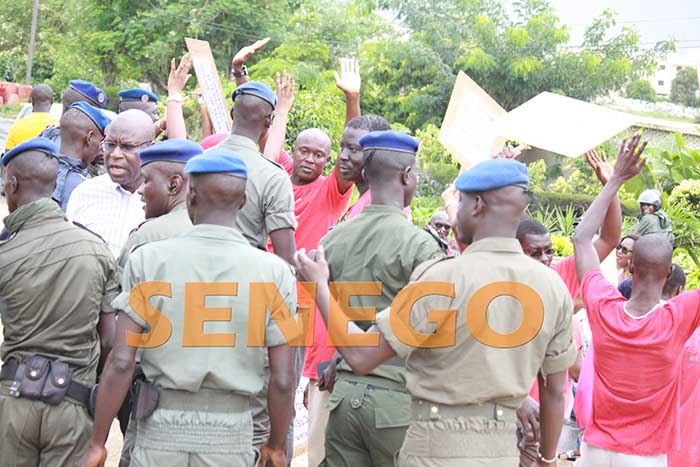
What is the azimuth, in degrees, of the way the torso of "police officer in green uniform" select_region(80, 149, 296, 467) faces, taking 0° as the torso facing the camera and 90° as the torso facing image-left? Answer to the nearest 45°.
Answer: approximately 180°

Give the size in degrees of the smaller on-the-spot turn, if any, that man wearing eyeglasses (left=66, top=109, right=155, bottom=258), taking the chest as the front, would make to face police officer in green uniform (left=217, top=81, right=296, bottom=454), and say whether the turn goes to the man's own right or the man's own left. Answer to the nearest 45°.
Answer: approximately 90° to the man's own left

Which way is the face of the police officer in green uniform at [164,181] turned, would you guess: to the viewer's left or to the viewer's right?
to the viewer's left

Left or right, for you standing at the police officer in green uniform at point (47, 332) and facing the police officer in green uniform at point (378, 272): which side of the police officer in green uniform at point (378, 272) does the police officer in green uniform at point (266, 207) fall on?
left

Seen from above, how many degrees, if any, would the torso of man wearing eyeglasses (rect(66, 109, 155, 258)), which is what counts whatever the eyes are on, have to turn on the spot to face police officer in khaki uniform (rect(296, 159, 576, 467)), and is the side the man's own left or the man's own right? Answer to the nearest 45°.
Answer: approximately 90° to the man's own left

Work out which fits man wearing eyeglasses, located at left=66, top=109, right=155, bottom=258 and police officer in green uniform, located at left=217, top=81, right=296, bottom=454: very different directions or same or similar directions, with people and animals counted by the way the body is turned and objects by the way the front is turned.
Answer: very different directions

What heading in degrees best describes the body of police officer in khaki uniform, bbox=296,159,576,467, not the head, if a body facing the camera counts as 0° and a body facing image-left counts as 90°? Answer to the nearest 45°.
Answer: approximately 135°

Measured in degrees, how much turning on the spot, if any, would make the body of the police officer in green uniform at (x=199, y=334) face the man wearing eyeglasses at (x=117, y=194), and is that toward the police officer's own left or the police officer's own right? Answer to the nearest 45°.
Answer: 0° — they already face them

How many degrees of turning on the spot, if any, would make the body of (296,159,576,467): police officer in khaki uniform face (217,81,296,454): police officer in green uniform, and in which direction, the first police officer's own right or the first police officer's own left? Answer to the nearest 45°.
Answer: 0° — they already face them

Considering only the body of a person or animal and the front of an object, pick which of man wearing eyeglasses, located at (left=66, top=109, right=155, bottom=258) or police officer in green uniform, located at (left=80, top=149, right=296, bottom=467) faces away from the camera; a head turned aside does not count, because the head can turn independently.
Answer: the police officer in green uniform

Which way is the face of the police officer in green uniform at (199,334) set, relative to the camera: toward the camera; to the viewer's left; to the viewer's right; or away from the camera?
away from the camera

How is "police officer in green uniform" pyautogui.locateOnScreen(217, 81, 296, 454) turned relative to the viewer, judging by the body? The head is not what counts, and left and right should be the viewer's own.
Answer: facing away from the viewer and to the right of the viewer

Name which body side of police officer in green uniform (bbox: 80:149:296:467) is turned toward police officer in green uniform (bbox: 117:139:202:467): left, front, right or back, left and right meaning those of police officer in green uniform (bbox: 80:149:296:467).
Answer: front
